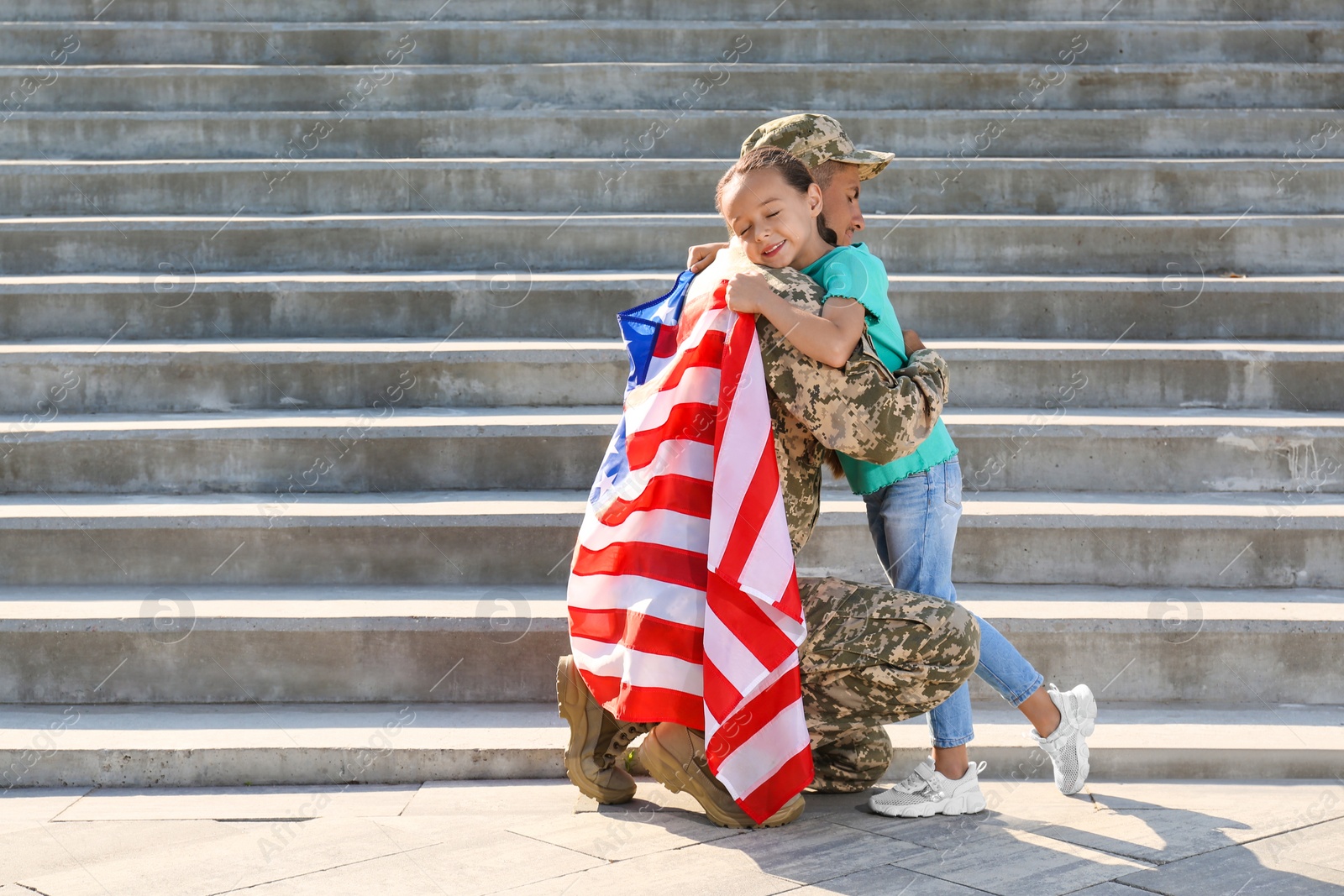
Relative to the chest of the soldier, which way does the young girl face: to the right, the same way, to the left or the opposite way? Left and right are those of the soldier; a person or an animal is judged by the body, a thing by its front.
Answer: the opposite way

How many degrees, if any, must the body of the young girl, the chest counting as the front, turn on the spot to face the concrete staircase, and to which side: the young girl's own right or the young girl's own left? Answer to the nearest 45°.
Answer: approximately 45° to the young girl's own right

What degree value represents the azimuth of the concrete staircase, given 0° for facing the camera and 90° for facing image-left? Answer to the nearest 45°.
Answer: approximately 0°

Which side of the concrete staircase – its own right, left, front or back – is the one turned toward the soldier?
front

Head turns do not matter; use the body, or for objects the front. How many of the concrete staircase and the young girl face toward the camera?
1

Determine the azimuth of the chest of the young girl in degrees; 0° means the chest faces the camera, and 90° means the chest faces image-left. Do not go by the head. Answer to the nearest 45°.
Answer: approximately 90°

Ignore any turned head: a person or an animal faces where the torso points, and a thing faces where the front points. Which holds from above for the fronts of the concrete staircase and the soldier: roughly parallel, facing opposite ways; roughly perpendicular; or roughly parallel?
roughly perpendicular

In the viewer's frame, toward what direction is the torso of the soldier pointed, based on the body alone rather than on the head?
to the viewer's right

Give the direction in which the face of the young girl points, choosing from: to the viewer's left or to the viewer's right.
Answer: to the viewer's left

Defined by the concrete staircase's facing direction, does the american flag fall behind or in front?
in front

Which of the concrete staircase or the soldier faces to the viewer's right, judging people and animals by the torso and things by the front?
the soldier

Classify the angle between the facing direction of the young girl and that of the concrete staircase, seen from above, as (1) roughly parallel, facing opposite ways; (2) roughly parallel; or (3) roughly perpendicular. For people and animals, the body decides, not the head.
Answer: roughly perpendicular
